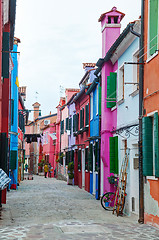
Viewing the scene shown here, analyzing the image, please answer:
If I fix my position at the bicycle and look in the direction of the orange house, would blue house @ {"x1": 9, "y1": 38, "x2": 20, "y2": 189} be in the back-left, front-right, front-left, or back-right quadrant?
back-right

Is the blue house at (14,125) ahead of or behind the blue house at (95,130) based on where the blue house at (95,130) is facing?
ahead

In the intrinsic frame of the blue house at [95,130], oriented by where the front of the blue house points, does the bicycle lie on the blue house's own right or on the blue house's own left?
on the blue house's own left

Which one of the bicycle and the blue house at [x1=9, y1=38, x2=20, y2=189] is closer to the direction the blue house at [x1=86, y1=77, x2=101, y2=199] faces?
the blue house

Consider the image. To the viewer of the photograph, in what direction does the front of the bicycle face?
facing to the left of the viewer

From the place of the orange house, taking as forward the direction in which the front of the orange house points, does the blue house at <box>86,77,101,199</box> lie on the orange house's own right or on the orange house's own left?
on the orange house's own right

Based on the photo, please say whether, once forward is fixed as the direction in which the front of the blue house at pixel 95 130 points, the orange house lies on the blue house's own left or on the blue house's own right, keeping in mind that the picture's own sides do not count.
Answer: on the blue house's own left

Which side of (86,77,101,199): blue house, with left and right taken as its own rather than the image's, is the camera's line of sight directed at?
left

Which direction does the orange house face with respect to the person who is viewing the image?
facing the viewer and to the left of the viewer
